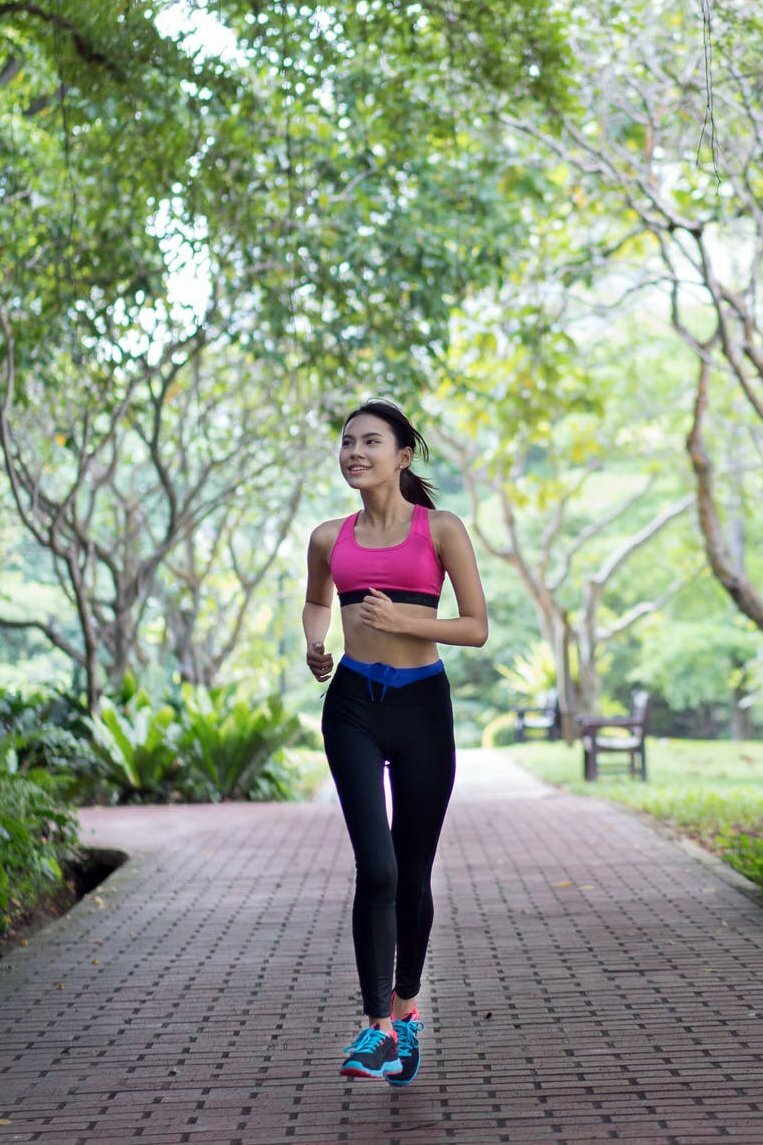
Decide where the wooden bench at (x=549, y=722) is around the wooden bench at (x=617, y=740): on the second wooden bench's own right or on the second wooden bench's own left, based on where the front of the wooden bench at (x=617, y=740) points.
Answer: on the second wooden bench's own right

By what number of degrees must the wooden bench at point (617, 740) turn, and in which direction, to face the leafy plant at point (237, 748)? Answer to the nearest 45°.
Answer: approximately 45° to its left

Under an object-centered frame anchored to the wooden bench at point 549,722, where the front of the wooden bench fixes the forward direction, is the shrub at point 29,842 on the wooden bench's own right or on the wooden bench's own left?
on the wooden bench's own left

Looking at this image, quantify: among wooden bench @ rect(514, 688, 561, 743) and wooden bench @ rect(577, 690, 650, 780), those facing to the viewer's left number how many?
2

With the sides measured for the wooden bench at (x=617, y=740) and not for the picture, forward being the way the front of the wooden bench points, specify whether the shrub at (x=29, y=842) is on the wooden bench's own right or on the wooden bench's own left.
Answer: on the wooden bench's own left

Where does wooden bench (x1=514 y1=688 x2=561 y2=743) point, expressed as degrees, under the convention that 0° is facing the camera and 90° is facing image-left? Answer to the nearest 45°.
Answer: approximately 90°

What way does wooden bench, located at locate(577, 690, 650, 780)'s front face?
to the viewer's left

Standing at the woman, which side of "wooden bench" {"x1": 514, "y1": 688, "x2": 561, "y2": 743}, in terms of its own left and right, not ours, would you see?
left
